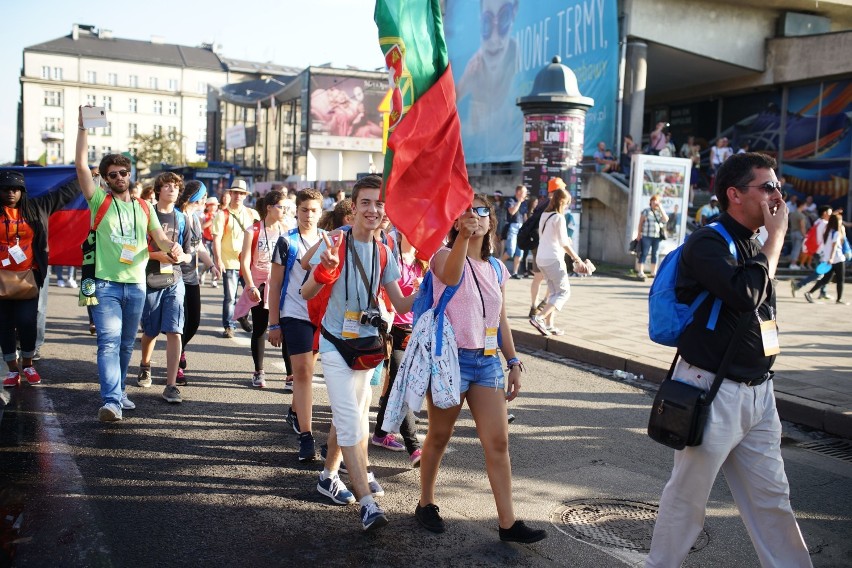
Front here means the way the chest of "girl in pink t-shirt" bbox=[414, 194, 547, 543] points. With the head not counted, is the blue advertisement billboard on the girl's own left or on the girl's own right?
on the girl's own left

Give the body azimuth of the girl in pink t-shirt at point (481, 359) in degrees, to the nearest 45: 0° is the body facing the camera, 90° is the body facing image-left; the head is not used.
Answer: approximately 315°

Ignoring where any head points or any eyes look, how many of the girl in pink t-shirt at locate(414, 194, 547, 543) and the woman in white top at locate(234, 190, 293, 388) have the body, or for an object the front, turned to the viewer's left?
0

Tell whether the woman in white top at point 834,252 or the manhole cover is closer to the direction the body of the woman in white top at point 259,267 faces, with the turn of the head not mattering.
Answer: the manhole cover

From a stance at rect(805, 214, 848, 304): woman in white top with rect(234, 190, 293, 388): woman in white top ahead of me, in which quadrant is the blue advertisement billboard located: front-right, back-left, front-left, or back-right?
back-right

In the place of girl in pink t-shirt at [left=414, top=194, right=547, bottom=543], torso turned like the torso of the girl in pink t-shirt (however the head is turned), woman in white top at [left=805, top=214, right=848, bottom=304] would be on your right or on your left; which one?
on your left

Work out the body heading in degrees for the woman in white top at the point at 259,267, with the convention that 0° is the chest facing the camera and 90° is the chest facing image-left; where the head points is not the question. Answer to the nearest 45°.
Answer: approximately 315°

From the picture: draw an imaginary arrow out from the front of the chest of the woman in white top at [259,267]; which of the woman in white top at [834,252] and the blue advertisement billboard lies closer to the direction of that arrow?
the woman in white top

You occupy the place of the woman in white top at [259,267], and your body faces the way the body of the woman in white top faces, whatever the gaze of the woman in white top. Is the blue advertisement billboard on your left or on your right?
on your left

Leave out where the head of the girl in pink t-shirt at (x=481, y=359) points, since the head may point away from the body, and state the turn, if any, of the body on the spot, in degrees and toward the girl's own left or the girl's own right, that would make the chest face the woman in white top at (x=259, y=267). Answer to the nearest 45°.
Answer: approximately 180°
